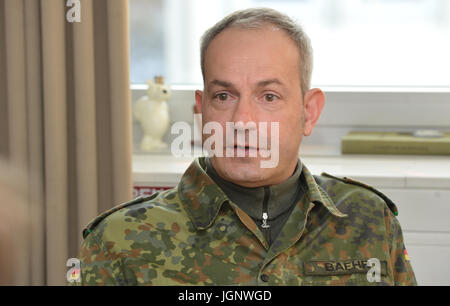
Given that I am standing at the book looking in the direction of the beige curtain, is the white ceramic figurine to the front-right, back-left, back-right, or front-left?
front-right

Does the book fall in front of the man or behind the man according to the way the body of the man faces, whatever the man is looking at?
behind

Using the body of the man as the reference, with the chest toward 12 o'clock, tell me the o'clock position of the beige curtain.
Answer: The beige curtain is roughly at 5 o'clock from the man.

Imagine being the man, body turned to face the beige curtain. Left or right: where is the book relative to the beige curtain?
right

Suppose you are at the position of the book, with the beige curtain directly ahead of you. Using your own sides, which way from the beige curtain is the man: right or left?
left

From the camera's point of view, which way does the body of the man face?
toward the camera

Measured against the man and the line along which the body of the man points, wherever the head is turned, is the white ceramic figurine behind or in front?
behind

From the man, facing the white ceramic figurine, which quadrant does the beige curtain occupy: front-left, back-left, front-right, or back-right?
front-left

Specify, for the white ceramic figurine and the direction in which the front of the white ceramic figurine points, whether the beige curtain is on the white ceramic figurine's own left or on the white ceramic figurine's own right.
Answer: on the white ceramic figurine's own right
